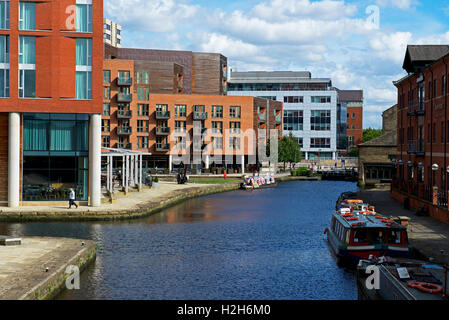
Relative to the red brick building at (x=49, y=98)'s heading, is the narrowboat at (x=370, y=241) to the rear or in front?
in front

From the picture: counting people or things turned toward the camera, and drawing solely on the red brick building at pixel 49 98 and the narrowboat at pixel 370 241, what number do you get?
2

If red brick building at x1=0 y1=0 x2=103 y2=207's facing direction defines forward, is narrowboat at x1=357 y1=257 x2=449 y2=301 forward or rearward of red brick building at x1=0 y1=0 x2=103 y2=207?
forward

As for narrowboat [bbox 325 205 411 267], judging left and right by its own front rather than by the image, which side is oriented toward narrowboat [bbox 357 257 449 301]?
front

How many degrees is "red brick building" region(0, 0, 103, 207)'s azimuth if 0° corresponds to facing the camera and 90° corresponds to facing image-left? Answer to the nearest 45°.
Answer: approximately 0°

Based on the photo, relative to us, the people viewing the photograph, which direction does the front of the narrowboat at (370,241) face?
facing the viewer

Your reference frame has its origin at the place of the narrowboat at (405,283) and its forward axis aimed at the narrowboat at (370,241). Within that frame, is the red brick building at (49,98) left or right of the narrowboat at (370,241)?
left
